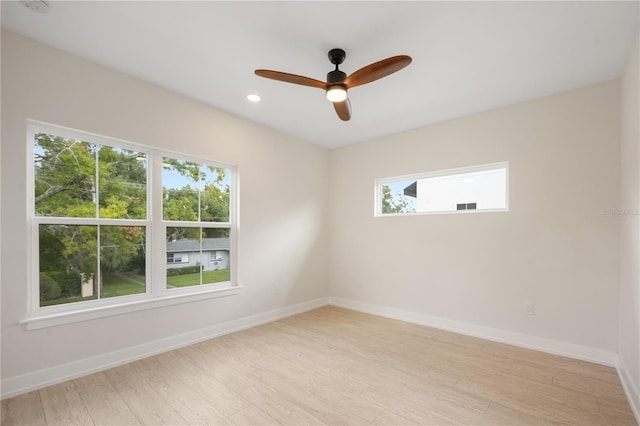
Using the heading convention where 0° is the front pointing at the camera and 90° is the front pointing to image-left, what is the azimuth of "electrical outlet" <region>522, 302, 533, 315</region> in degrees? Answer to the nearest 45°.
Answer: approximately 0°

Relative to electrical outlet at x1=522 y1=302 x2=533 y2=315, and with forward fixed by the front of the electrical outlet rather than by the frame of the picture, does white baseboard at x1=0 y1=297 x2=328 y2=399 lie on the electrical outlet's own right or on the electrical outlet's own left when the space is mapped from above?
on the electrical outlet's own right

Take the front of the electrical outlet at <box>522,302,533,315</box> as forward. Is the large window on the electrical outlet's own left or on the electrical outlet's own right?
on the electrical outlet's own right

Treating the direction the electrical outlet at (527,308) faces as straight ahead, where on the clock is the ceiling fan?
The ceiling fan is roughly at 1 o'clock from the electrical outlet.
